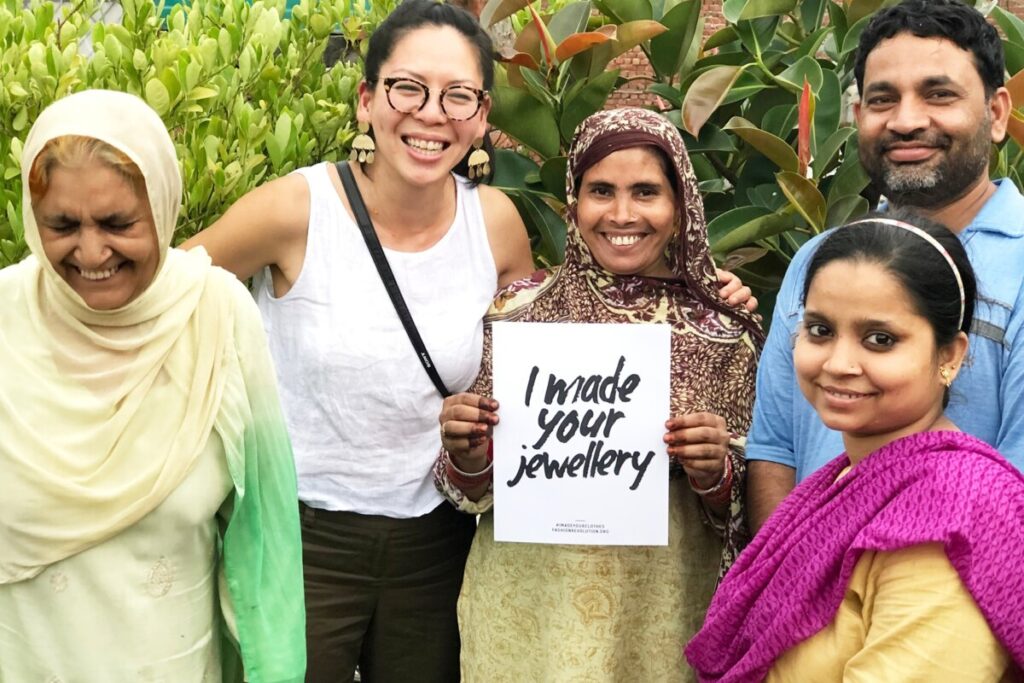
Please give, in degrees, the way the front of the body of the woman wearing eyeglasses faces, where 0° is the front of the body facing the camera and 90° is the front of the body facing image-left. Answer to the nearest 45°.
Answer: approximately 0°

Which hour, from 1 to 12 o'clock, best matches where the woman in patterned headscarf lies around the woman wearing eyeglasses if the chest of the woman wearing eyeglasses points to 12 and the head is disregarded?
The woman in patterned headscarf is roughly at 10 o'clock from the woman wearing eyeglasses.

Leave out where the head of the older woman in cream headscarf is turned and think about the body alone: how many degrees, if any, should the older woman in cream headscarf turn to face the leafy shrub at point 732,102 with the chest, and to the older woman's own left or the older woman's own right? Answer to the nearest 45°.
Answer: approximately 135° to the older woman's own left

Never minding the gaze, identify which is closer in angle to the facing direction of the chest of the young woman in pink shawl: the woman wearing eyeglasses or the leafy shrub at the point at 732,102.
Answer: the woman wearing eyeglasses

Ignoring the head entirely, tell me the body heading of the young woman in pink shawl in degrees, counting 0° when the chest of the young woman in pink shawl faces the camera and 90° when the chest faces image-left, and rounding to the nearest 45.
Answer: approximately 45°

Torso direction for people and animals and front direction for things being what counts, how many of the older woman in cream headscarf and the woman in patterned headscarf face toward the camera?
2

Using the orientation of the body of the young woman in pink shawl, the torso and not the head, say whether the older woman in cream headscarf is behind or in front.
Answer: in front

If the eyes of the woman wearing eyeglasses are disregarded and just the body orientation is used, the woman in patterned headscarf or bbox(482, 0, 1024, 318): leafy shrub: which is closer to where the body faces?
the woman in patterned headscarf

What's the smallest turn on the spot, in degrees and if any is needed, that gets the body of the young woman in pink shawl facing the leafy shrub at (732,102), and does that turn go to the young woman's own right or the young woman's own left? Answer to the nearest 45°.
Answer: approximately 135° to the young woman's own right

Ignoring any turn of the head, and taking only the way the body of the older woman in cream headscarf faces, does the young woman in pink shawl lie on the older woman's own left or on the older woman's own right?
on the older woman's own left

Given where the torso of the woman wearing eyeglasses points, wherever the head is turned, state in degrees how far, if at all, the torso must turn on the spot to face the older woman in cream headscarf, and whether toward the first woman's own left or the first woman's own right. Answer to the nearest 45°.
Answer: approximately 45° to the first woman's own right

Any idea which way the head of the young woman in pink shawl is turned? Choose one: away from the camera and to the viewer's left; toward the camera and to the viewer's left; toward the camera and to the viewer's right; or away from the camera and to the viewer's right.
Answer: toward the camera and to the viewer's left
